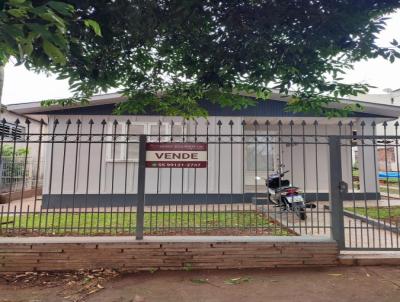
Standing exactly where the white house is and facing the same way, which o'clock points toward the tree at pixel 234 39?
The tree is roughly at 11 o'clock from the white house.

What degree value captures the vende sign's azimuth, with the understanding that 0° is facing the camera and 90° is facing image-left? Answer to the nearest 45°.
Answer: approximately 0°

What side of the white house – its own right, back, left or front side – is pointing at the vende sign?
front

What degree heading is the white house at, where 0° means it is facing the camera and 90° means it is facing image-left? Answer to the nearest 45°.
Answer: approximately 0°

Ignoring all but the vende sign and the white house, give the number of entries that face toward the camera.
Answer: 2

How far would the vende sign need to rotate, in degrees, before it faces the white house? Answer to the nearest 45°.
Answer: approximately 180°
